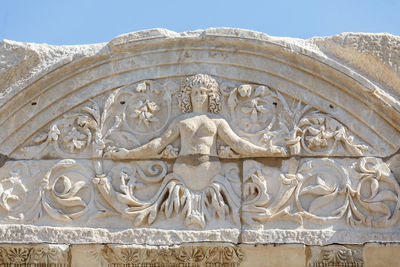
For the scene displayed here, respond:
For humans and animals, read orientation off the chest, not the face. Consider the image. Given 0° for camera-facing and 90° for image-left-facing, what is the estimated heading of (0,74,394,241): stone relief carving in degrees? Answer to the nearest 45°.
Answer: approximately 0°
